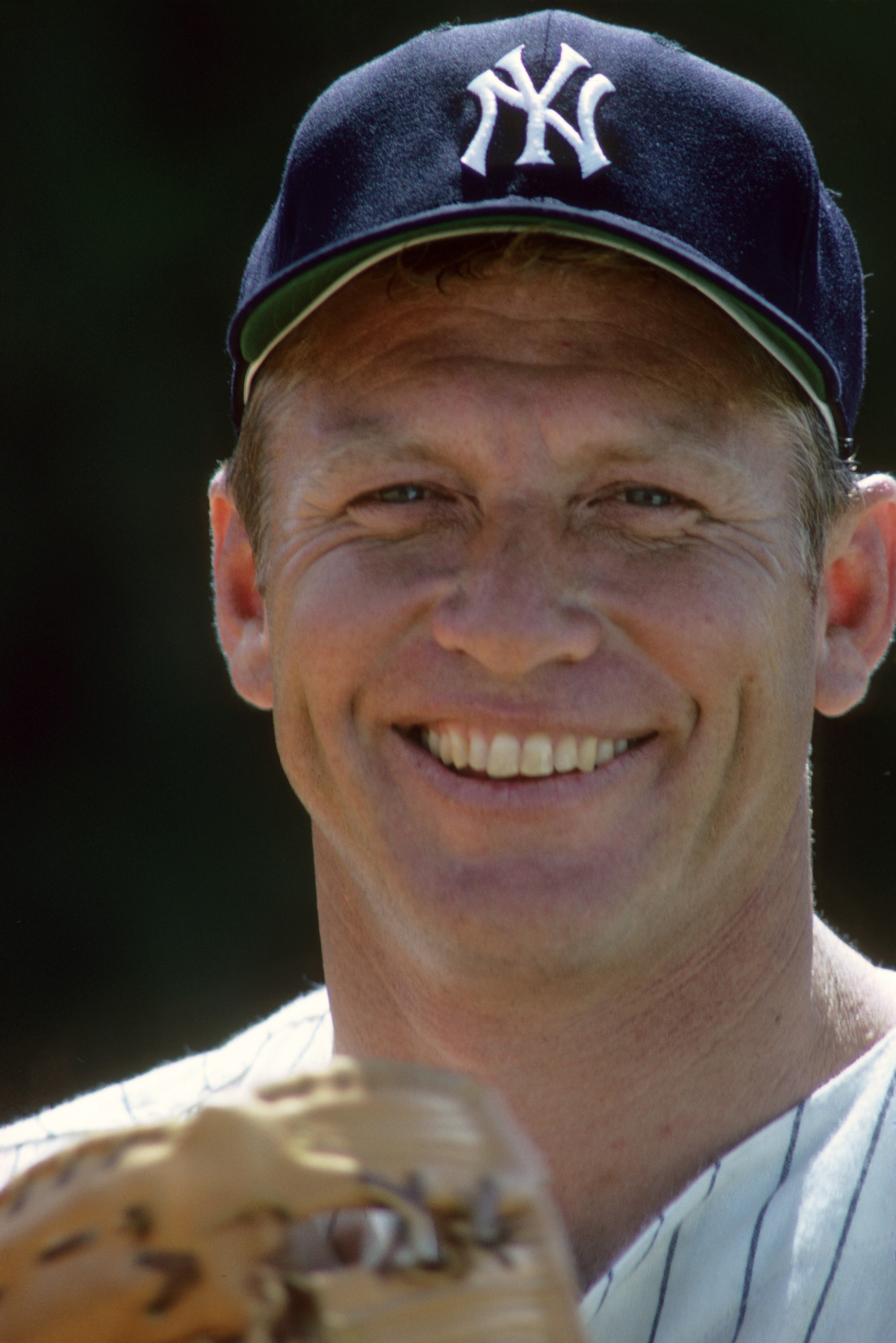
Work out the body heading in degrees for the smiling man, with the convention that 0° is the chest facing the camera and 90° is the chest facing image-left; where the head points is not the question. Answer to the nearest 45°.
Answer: approximately 0°

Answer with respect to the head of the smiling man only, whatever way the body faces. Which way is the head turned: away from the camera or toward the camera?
toward the camera
